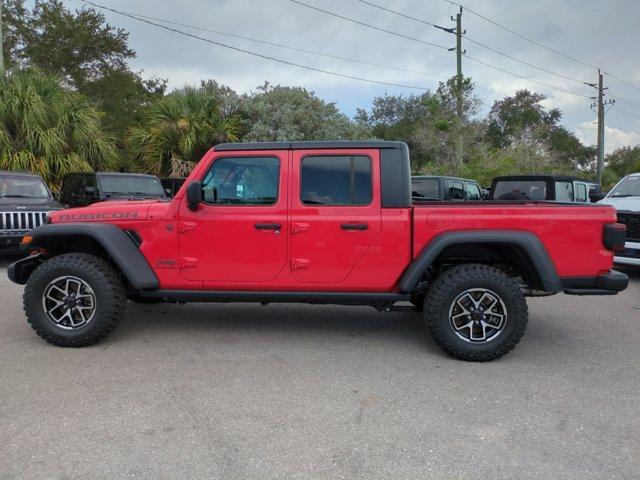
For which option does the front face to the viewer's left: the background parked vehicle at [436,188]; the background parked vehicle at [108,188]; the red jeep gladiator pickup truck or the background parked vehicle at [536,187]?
the red jeep gladiator pickup truck

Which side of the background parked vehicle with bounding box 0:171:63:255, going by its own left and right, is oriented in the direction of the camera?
front

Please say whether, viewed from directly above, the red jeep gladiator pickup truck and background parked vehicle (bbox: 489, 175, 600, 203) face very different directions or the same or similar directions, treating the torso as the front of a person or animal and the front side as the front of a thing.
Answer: very different directions

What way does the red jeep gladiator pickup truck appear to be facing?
to the viewer's left

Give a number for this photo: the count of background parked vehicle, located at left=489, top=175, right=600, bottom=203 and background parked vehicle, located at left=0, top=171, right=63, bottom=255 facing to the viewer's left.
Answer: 0

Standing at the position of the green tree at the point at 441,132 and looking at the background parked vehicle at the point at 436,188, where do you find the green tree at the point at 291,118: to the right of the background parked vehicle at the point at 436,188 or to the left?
right

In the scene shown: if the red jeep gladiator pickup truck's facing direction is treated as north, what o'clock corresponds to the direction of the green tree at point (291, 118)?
The green tree is roughly at 3 o'clock from the red jeep gladiator pickup truck.

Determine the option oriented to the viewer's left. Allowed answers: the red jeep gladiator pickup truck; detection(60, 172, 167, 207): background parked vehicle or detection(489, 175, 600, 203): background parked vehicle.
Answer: the red jeep gladiator pickup truck

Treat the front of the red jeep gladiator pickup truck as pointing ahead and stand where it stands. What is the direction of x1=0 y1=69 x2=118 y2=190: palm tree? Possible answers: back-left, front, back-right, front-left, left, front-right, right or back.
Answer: front-right
